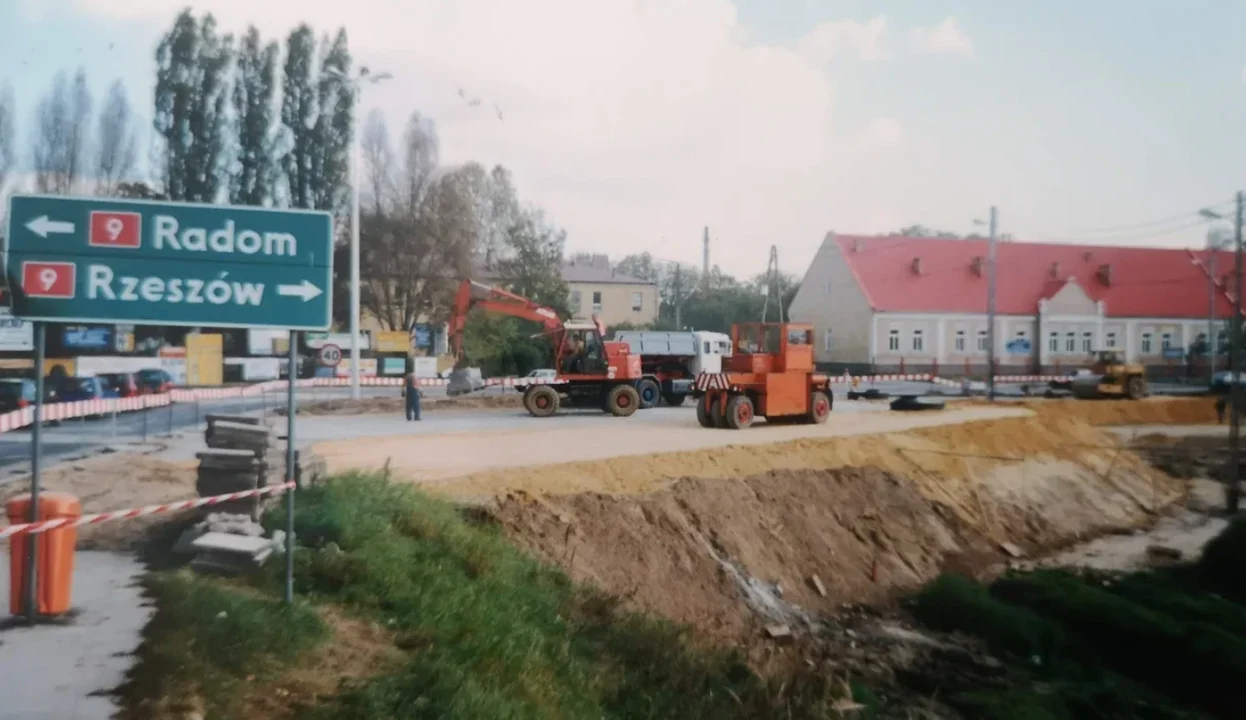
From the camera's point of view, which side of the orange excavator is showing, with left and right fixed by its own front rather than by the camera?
left

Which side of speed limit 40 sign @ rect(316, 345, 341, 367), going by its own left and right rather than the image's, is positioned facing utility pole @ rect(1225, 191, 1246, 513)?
left

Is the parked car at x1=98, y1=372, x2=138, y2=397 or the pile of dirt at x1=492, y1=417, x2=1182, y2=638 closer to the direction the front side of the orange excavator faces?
the parked car

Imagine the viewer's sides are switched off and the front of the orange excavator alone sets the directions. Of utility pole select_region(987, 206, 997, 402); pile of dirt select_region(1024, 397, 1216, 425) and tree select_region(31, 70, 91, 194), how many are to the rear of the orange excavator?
2

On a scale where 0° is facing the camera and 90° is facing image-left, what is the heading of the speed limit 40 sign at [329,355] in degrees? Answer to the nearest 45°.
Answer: approximately 0°

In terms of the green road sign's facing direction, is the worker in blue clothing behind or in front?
behind

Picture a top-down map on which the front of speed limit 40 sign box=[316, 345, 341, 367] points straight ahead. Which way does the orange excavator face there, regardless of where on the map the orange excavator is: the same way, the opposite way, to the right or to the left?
to the right

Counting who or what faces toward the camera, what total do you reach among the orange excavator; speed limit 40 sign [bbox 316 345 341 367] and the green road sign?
2

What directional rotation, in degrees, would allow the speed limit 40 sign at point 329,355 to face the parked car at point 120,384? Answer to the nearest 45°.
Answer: approximately 45° to its right

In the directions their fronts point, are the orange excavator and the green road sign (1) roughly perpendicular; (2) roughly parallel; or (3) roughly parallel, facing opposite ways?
roughly perpendicular
